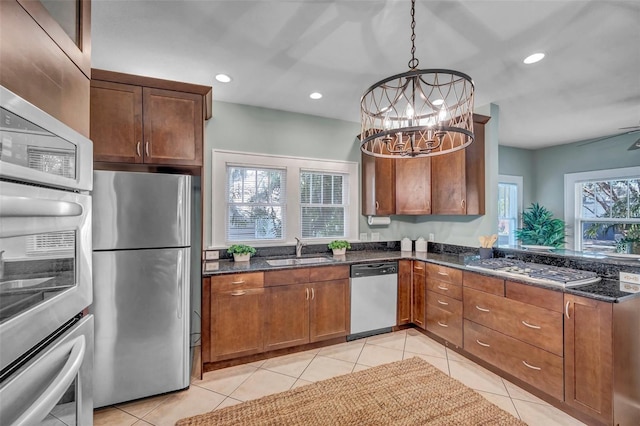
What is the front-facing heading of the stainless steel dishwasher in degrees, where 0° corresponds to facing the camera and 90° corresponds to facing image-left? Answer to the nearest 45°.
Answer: approximately 315°

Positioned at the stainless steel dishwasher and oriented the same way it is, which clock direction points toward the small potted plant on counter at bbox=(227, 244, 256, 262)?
The small potted plant on counter is roughly at 4 o'clock from the stainless steel dishwasher.

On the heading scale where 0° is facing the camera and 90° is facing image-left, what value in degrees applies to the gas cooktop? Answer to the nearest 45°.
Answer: approximately 45°

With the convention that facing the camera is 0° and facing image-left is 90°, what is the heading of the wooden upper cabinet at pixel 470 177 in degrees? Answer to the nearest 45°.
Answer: approximately 45°

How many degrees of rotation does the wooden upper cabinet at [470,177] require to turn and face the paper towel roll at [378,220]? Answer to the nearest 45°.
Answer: approximately 45° to its right

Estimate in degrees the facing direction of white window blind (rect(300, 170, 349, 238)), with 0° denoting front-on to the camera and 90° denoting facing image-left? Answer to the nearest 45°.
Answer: approximately 315°
